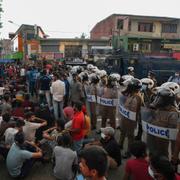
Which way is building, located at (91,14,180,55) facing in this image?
toward the camera

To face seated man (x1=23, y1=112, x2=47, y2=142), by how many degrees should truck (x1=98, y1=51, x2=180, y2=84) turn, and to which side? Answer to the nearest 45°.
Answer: approximately 90° to its left

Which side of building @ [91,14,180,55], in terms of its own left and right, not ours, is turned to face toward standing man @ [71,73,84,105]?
front

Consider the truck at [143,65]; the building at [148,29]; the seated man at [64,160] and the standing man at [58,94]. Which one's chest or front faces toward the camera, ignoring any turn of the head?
the building

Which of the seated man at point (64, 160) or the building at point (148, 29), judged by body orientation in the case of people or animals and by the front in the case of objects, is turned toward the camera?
the building

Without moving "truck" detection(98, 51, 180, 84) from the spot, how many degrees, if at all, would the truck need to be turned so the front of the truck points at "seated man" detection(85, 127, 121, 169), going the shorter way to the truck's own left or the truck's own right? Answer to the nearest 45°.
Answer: approximately 90° to the truck's own left

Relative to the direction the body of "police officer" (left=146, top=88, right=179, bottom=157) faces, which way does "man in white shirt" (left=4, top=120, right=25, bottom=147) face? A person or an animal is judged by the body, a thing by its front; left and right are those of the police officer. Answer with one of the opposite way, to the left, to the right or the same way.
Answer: the opposite way
